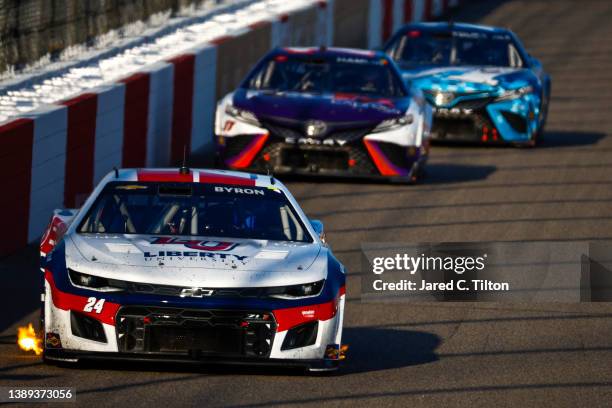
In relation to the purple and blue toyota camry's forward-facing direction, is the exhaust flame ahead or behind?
ahead

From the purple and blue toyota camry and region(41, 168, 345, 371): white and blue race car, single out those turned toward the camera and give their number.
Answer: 2

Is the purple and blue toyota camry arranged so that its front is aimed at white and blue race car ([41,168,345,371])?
yes

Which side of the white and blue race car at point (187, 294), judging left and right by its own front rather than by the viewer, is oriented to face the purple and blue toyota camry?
back

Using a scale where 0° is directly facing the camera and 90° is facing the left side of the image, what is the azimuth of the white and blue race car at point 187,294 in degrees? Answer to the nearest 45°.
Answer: approximately 0°
